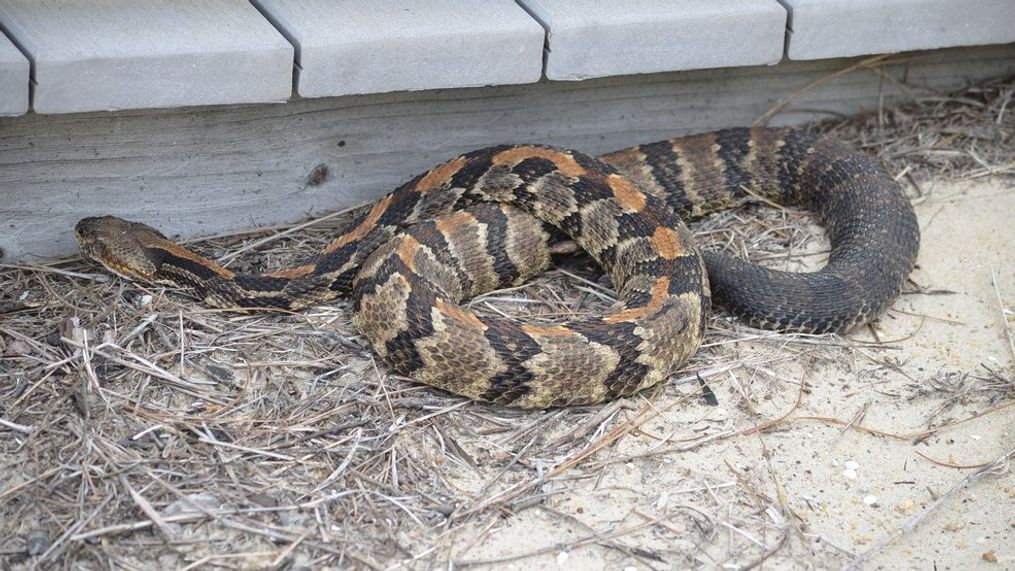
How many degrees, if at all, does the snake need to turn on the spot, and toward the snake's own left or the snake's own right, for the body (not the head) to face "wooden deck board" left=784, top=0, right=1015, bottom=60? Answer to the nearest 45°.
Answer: approximately 135° to the snake's own right

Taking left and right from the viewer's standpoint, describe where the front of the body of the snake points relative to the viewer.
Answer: facing to the left of the viewer

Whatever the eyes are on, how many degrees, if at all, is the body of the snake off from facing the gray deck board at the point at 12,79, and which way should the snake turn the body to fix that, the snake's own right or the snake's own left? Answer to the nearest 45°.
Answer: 0° — it already faces it

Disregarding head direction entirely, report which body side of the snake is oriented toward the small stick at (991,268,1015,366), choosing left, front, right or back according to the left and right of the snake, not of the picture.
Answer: back

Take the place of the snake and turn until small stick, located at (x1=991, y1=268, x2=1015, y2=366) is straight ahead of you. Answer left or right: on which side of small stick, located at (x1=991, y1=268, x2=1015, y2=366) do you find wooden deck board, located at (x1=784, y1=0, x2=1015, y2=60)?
left
